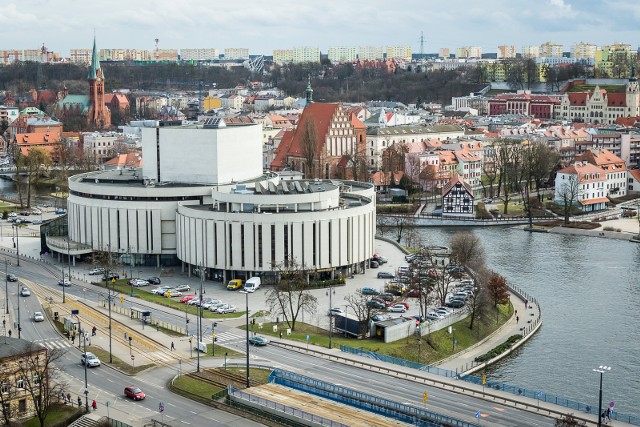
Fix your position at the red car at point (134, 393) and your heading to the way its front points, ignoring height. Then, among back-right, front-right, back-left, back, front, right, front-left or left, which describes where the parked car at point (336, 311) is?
left

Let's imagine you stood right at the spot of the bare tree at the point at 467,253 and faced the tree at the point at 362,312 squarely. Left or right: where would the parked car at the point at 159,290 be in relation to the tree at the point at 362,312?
right

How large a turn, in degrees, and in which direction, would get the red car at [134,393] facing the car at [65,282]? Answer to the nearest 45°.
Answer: approximately 135° to its left

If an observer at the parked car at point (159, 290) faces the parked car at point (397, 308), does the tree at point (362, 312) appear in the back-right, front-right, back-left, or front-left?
front-right

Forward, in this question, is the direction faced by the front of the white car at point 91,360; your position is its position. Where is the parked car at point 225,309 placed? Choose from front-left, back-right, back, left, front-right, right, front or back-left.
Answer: left

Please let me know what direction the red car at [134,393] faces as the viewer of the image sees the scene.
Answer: facing the viewer and to the right of the viewer

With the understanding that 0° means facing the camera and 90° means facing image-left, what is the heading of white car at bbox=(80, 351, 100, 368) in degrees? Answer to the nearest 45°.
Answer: approximately 315°

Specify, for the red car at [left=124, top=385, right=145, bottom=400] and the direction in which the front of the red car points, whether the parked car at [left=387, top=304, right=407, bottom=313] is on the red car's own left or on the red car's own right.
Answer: on the red car's own left

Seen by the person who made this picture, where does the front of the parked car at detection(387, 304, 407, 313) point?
facing to the left of the viewer

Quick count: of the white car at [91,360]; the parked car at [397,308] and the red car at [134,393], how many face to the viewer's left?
1

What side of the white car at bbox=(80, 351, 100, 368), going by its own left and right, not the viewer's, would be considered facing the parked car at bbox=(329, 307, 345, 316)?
left

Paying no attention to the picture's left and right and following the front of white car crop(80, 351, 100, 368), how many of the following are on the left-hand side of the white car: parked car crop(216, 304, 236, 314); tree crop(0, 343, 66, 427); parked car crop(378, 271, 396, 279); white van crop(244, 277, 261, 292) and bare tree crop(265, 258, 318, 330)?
4

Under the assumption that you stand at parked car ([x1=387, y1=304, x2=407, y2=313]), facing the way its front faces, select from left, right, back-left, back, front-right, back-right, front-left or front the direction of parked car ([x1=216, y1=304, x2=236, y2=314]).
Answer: front

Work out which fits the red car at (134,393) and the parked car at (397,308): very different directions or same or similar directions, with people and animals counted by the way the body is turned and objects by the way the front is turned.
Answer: very different directions
